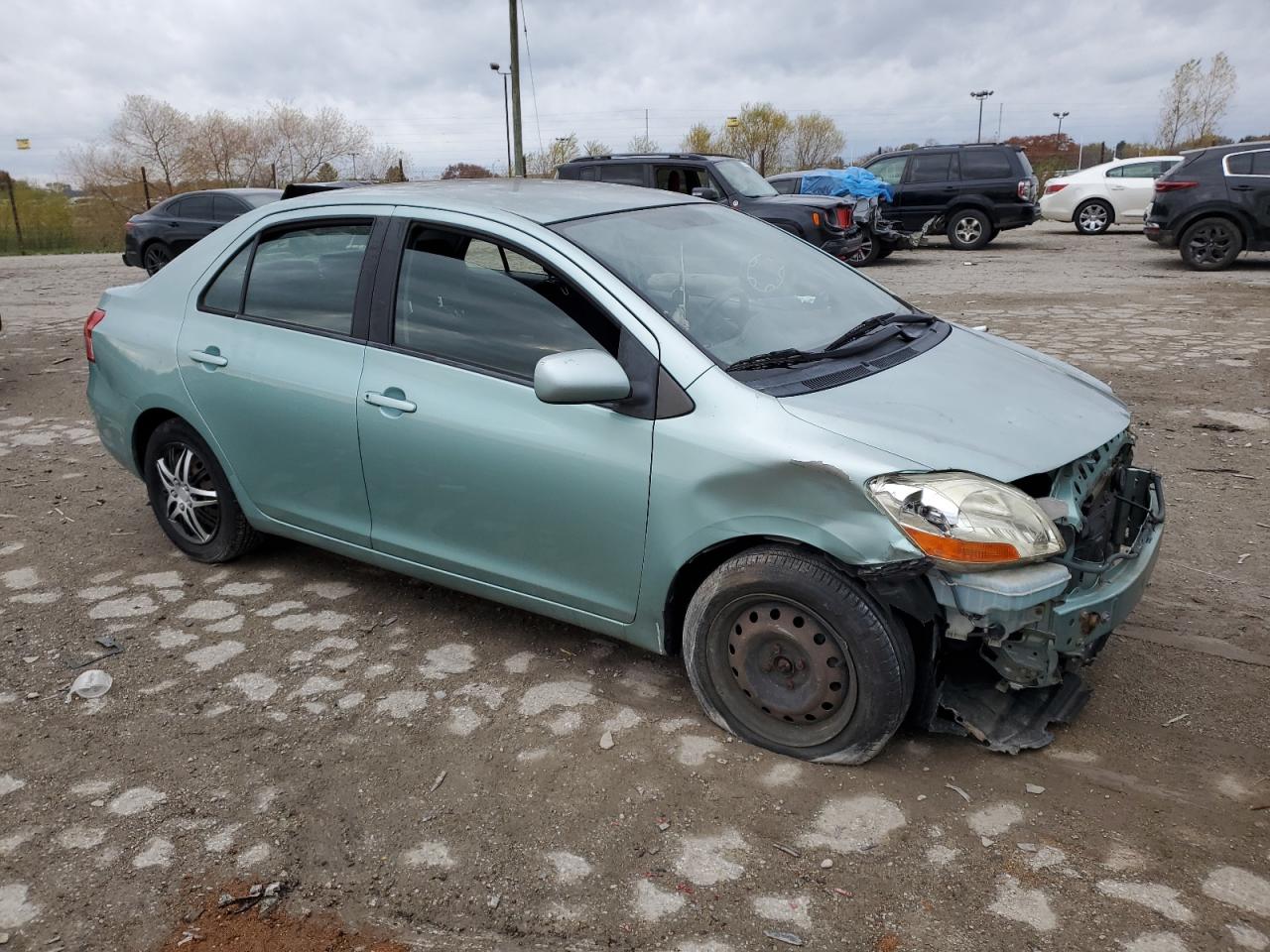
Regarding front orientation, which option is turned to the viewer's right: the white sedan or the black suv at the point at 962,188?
the white sedan

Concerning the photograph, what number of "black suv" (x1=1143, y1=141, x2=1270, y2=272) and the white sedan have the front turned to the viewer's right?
2

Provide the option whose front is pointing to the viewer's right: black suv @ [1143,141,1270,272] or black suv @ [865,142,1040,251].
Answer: black suv @ [1143,141,1270,272]

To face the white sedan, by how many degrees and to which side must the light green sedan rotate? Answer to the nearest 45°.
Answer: approximately 90° to its left

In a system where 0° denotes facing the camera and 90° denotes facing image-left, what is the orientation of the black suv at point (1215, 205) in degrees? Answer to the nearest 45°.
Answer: approximately 270°

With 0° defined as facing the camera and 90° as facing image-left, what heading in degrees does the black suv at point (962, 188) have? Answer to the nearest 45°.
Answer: approximately 90°

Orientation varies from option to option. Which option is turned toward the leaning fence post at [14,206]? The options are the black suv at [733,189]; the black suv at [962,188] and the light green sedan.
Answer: the black suv at [962,188]

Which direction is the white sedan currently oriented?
to the viewer's right

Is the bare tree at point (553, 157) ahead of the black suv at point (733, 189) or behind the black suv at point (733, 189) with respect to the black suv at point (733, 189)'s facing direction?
behind

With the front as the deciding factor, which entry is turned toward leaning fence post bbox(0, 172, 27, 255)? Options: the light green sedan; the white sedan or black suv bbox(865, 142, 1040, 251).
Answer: the black suv

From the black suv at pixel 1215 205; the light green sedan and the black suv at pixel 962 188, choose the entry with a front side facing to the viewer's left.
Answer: the black suv at pixel 962 188

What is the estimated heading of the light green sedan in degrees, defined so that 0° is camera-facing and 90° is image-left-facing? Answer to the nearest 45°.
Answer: approximately 315°
